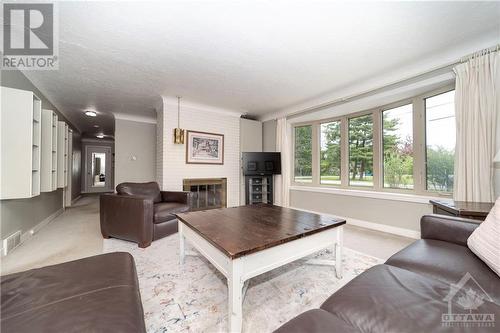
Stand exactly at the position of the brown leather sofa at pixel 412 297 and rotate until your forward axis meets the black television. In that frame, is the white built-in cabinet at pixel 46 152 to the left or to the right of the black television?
left

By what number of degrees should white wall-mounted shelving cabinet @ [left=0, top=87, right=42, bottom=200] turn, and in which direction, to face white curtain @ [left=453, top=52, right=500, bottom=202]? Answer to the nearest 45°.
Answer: approximately 45° to its right

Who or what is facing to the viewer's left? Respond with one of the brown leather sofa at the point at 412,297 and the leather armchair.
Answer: the brown leather sofa

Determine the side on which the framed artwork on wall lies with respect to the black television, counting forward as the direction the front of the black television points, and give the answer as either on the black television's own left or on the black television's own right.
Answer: on the black television's own right

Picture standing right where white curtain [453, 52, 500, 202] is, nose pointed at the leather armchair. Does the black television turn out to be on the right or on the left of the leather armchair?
right

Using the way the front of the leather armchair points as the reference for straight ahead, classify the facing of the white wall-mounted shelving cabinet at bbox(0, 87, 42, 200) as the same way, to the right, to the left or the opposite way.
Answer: to the left

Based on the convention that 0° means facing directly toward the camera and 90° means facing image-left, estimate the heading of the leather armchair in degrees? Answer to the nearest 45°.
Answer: approximately 315°

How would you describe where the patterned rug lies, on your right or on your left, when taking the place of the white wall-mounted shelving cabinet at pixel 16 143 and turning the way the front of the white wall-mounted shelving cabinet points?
on your right

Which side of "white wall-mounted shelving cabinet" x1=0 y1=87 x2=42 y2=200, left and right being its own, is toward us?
right

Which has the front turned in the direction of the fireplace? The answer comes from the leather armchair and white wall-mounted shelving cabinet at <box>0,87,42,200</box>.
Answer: the white wall-mounted shelving cabinet

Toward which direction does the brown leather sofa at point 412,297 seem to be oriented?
to the viewer's left
